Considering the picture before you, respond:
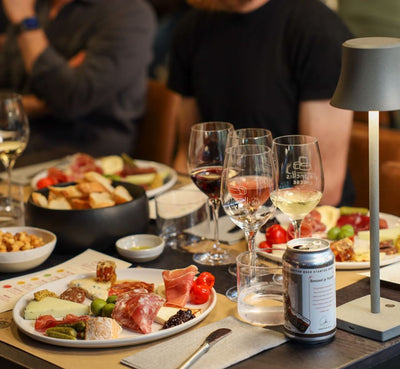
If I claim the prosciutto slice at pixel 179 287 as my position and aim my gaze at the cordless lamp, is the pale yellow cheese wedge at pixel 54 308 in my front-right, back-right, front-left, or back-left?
back-right

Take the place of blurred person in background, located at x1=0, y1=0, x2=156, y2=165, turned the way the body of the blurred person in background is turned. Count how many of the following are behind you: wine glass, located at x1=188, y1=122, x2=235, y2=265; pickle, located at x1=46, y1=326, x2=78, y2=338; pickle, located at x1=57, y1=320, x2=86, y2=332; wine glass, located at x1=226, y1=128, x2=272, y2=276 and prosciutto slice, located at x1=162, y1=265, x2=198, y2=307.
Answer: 0

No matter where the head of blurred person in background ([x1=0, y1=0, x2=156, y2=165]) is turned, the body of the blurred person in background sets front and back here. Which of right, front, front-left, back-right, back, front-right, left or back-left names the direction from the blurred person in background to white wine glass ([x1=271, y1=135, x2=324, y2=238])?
front-left

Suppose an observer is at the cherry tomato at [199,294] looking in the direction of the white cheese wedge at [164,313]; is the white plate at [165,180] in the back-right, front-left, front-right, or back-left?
back-right

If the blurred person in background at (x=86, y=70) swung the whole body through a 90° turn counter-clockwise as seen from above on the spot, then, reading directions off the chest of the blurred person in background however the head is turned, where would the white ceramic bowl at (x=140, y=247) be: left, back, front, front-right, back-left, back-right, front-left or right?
front-right

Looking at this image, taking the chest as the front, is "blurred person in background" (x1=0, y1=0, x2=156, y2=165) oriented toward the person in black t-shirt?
no

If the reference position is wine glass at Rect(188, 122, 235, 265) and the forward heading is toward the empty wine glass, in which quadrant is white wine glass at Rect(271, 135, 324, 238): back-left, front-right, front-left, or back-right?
front-left

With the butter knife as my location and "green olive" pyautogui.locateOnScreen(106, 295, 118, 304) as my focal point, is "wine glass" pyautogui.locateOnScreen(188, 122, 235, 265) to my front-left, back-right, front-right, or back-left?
front-right

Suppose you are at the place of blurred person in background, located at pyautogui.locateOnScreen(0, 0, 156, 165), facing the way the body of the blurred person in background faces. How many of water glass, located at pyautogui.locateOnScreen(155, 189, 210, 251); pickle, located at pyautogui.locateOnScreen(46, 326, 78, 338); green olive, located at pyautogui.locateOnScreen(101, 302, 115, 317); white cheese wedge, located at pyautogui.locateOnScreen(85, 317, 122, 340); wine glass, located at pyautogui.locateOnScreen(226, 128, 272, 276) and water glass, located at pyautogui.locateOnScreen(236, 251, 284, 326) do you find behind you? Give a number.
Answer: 0

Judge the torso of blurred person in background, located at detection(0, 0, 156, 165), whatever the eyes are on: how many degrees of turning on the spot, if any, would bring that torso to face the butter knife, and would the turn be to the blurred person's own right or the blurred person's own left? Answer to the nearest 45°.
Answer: approximately 45° to the blurred person's own left

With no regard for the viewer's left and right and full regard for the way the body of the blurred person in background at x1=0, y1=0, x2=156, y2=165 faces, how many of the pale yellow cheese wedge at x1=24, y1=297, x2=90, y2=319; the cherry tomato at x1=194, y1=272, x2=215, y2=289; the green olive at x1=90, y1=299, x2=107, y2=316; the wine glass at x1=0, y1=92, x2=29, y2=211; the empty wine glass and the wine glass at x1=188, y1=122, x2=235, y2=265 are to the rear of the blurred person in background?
0

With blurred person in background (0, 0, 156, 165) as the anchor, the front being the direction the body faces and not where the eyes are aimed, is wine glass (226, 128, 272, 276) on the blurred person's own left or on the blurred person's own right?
on the blurred person's own left

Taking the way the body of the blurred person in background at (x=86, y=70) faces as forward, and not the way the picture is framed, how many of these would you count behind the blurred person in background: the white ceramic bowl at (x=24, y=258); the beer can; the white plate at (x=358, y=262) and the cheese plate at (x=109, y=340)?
0

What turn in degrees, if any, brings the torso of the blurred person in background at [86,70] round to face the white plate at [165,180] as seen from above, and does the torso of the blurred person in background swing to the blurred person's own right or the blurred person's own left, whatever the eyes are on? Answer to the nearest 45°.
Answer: approximately 45° to the blurred person's own left

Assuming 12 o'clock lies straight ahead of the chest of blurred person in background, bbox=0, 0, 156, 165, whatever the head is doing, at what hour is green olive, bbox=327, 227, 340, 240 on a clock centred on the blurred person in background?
The green olive is roughly at 10 o'clock from the blurred person in background.
